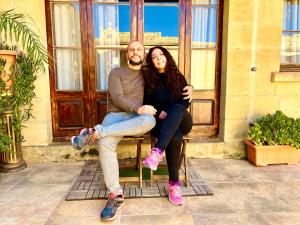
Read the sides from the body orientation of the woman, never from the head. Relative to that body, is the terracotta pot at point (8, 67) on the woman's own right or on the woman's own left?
on the woman's own right

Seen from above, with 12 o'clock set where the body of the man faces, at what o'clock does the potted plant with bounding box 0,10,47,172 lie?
The potted plant is roughly at 4 o'clock from the man.

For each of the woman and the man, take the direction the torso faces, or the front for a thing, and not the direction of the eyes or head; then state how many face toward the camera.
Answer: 2

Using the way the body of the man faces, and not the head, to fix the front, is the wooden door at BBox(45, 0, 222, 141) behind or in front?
behind

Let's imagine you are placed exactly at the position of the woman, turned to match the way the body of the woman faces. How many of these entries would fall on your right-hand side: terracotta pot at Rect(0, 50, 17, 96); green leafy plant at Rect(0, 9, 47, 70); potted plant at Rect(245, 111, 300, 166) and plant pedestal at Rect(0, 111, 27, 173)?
3

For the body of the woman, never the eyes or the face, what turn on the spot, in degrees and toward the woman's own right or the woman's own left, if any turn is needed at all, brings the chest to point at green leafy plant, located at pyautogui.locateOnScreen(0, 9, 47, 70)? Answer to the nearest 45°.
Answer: approximately 90° to the woman's own right

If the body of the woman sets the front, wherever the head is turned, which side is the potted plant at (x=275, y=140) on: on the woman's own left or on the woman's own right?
on the woman's own left

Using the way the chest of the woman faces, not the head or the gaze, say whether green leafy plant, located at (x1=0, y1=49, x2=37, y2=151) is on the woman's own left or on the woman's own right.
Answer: on the woman's own right
